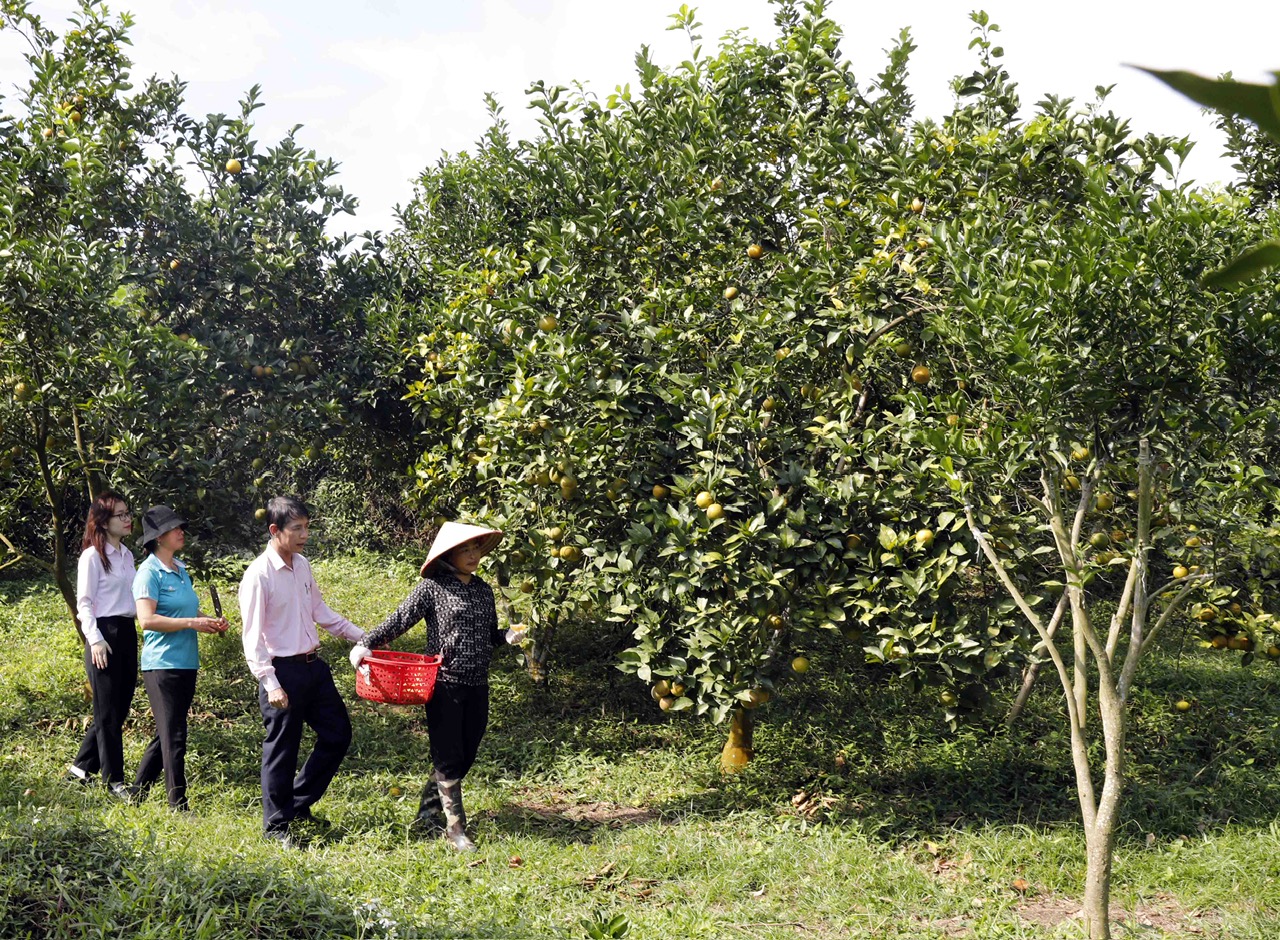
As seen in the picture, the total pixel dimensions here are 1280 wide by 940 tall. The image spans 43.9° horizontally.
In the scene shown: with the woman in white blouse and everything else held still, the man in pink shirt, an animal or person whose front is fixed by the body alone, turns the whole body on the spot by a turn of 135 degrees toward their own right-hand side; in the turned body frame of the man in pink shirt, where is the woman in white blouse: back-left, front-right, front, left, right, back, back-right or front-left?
front-right

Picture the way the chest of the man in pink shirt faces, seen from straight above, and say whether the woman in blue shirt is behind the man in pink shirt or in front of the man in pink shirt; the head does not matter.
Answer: behind

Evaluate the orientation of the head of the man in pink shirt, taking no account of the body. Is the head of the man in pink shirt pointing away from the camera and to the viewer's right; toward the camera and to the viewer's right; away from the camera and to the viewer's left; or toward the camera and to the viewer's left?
toward the camera and to the viewer's right

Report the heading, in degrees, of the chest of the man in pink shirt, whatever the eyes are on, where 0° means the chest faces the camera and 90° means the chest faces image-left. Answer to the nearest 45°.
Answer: approximately 315°

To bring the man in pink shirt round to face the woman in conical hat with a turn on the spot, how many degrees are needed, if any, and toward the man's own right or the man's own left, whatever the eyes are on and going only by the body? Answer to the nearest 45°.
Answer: approximately 45° to the man's own left
